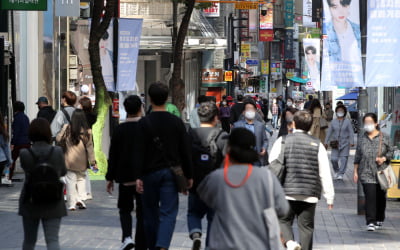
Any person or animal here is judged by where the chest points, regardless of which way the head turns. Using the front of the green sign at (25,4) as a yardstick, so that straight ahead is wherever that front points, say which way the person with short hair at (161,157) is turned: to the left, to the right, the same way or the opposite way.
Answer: the opposite way

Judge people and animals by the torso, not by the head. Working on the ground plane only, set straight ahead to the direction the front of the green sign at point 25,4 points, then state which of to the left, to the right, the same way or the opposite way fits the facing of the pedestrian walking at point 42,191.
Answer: the opposite way

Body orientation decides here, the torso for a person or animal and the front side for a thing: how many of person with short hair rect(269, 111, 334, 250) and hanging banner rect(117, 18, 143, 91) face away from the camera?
1

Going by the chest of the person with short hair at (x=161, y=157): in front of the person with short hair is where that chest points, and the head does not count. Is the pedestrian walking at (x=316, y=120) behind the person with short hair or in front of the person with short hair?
in front

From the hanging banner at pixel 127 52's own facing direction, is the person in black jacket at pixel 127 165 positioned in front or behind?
in front

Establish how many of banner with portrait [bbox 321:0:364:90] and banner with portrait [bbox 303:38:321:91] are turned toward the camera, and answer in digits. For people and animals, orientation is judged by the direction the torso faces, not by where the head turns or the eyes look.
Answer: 2

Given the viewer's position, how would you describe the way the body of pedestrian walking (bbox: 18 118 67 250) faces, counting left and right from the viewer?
facing away from the viewer

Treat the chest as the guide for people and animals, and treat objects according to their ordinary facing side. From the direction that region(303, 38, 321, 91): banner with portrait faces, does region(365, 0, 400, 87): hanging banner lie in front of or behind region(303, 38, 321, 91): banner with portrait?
in front

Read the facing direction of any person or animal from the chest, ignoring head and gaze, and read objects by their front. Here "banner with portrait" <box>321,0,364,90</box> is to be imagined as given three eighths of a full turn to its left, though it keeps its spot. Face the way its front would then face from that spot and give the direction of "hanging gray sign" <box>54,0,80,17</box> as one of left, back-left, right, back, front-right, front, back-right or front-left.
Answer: left

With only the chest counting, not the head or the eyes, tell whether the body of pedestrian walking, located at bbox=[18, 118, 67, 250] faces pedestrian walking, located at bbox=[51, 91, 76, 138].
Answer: yes

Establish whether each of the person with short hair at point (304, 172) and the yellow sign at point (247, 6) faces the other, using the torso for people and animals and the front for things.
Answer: yes

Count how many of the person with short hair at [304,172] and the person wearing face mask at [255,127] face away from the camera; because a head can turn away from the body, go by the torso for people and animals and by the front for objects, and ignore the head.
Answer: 1

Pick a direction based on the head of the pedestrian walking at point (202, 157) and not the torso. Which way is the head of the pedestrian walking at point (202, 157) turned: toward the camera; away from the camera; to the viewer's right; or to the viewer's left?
away from the camera

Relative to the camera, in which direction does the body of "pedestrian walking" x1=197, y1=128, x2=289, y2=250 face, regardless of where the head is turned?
away from the camera

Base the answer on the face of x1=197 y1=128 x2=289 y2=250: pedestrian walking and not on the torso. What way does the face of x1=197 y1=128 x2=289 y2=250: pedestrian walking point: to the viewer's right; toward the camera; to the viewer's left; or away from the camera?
away from the camera

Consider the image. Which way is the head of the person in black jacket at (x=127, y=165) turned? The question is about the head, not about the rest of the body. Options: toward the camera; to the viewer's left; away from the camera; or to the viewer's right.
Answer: away from the camera
